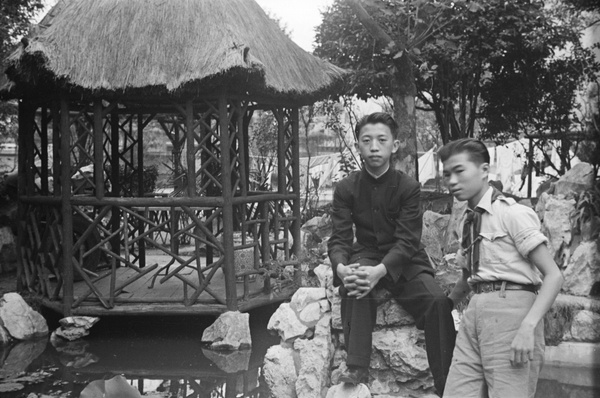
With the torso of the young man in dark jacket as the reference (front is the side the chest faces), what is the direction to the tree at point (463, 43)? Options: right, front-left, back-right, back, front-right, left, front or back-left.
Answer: back

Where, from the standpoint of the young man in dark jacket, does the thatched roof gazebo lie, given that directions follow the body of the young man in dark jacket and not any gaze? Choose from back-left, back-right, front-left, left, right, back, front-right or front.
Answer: back-right

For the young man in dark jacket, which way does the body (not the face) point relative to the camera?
toward the camera

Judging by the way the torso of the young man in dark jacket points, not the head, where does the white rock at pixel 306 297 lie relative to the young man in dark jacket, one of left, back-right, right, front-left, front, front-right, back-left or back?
back-right

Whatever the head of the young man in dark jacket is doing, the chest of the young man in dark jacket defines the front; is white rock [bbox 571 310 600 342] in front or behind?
behind

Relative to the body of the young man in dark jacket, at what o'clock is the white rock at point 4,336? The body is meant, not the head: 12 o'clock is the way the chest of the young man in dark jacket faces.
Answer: The white rock is roughly at 4 o'clock from the young man in dark jacket.

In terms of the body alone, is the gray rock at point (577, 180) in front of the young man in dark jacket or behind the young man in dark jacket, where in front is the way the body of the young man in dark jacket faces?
behind

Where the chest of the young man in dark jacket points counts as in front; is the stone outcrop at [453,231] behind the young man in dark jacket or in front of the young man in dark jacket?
behind
